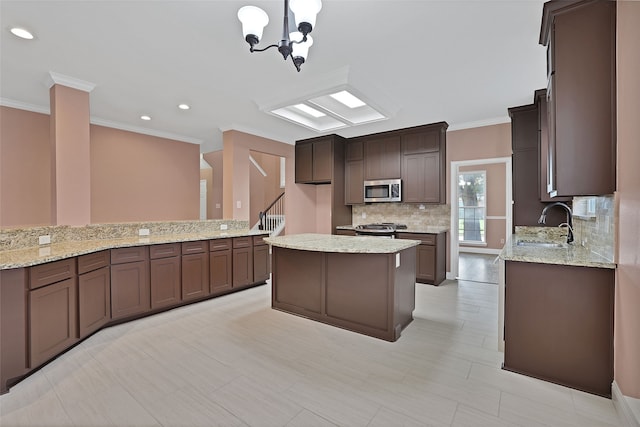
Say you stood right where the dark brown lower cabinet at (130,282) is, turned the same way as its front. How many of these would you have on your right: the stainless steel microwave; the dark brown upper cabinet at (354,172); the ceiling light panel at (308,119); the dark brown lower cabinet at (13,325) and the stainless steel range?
1

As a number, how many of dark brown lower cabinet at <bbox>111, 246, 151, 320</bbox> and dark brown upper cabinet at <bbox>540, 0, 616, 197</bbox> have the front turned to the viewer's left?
1

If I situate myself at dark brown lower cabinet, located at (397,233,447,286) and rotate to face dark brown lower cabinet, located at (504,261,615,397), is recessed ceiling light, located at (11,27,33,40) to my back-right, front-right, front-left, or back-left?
front-right

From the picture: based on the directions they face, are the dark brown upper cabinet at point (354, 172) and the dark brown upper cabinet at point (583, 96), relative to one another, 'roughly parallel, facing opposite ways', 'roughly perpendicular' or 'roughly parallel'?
roughly perpendicular

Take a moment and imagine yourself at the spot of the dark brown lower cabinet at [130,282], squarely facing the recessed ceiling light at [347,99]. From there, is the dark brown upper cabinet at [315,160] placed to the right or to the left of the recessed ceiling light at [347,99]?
left

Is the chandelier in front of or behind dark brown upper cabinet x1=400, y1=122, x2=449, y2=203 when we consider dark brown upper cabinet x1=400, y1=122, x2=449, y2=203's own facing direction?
in front

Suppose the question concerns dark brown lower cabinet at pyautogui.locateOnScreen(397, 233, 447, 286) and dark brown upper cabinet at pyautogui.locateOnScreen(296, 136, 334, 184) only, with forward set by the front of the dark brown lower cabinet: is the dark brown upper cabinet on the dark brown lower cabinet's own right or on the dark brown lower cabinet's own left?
on the dark brown lower cabinet's own right

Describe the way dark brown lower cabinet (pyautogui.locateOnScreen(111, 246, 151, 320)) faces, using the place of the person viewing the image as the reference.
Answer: facing the viewer and to the right of the viewer

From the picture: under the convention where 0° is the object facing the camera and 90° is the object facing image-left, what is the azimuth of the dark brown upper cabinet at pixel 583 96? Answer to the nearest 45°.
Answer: approximately 90°

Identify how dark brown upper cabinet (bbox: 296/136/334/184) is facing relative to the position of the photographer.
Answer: facing the viewer and to the left of the viewer
